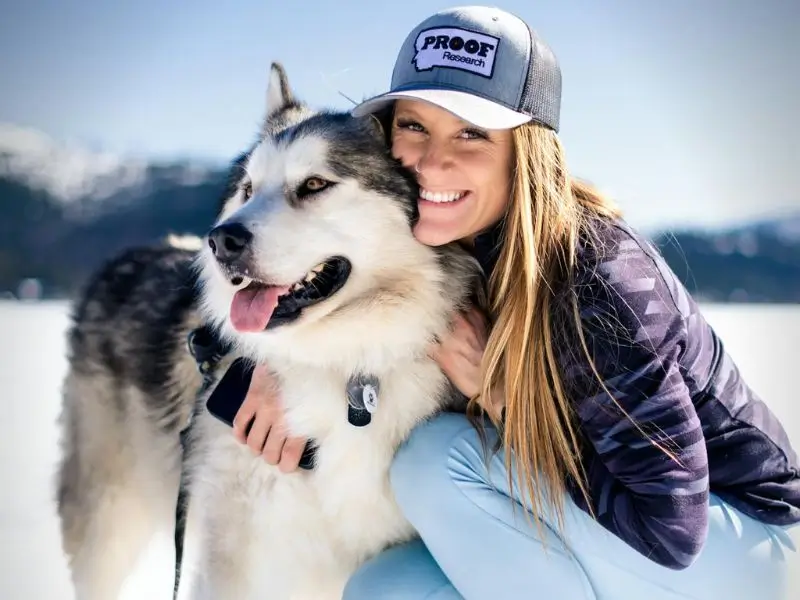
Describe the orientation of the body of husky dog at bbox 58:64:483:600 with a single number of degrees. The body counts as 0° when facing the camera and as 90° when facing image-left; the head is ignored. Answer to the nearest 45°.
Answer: approximately 315°

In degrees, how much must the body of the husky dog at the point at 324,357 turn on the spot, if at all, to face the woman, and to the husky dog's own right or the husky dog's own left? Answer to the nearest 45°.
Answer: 0° — it already faces them
